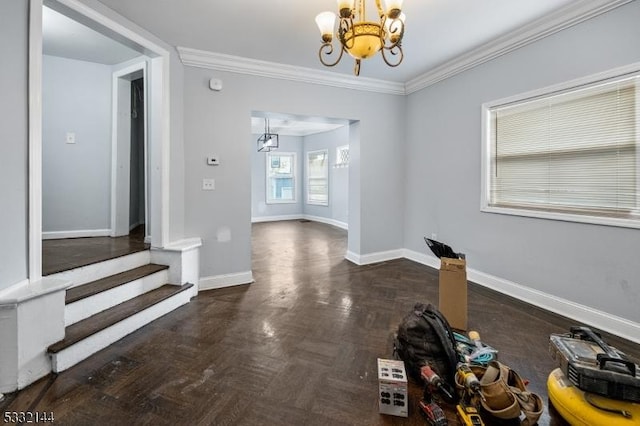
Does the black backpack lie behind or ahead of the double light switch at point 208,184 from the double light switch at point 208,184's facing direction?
ahead

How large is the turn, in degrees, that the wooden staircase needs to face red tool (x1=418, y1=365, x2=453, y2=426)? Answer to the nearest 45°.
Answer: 0° — it already faces it

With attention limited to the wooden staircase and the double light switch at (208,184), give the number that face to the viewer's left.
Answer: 0

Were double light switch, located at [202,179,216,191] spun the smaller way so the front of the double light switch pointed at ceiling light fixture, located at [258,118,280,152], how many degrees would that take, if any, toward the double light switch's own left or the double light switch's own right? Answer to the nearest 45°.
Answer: approximately 180°

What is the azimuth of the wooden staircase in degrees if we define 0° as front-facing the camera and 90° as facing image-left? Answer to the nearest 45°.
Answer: approximately 315°

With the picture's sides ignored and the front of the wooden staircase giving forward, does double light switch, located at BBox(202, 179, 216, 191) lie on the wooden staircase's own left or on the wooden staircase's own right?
on the wooden staircase's own left

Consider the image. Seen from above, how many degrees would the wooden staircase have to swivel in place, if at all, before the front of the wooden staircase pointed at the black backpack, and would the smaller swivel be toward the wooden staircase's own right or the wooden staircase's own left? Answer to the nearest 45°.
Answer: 0° — it already faces it

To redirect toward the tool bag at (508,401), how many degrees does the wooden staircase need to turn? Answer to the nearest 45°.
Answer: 0° — it already faces it

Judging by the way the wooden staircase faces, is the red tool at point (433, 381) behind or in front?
in front
